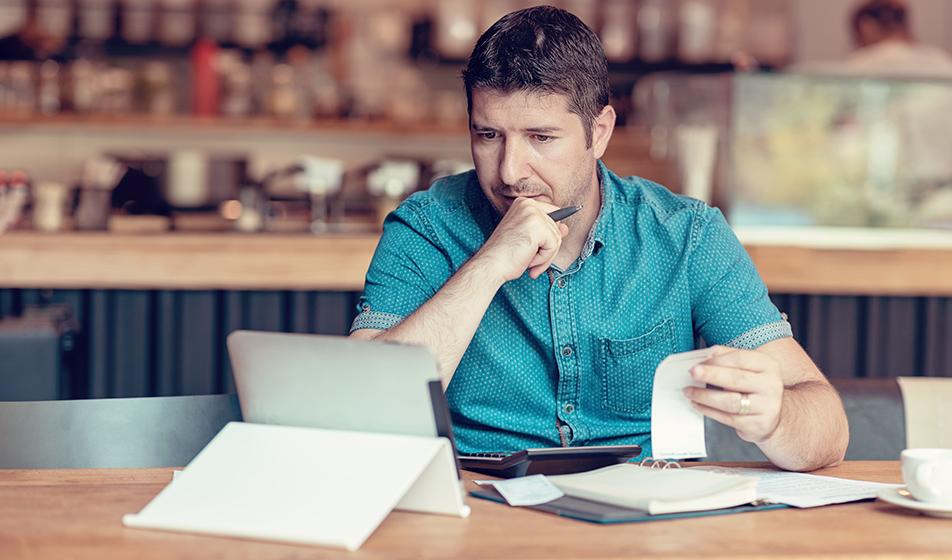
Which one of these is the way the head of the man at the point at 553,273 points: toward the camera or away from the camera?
toward the camera

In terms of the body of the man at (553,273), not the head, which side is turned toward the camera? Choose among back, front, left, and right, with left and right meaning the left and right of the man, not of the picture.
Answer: front

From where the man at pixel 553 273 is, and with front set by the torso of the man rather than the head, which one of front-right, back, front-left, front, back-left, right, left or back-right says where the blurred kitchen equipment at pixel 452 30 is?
back

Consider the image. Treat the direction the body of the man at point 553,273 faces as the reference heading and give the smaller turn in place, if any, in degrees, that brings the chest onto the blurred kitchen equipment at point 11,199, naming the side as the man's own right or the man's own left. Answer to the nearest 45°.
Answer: approximately 135° to the man's own right

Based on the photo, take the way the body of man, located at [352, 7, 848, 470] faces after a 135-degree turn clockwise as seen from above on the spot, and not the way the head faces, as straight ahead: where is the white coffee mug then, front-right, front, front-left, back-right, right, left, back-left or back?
back

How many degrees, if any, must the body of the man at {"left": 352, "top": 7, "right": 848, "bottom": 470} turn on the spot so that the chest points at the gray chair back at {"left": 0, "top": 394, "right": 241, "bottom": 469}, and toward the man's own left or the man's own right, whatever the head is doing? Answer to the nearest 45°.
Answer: approximately 45° to the man's own right

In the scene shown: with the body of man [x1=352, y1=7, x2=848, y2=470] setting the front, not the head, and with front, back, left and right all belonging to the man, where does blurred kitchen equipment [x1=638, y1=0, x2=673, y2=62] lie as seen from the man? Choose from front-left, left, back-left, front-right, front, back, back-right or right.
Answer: back

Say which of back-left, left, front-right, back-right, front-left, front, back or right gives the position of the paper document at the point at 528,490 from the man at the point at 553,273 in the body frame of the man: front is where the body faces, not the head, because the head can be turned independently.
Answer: front

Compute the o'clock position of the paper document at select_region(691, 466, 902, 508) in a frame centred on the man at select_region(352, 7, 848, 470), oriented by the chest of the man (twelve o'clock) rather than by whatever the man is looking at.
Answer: The paper document is roughly at 11 o'clock from the man.

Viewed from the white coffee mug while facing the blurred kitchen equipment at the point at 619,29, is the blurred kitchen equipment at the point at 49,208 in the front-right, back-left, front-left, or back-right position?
front-left

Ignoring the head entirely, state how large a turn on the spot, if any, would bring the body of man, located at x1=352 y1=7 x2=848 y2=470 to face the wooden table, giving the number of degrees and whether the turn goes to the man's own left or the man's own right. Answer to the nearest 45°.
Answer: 0° — they already face it

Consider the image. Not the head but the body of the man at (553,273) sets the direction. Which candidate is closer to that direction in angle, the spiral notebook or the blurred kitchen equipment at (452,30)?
the spiral notebook

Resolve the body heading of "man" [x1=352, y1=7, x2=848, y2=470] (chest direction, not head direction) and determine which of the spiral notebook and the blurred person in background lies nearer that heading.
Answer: the spiral notebook

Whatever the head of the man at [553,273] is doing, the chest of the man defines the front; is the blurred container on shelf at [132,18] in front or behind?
behind

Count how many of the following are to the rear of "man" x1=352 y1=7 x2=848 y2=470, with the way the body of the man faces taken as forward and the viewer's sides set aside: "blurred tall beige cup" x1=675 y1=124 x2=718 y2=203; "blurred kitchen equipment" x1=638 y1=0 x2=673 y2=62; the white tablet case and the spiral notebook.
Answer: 2

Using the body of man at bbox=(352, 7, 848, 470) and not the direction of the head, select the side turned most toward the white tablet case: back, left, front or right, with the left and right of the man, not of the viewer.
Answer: front
